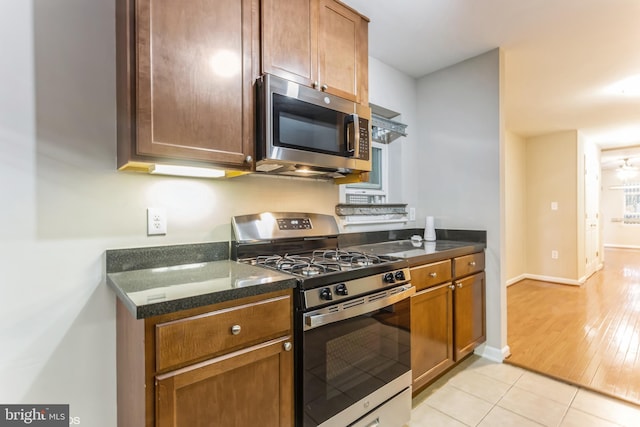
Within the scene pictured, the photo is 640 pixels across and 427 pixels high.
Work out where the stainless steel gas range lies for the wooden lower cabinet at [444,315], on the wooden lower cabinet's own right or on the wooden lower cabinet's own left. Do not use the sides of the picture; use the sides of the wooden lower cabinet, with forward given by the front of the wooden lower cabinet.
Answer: on the wooden lower cabinet's own right

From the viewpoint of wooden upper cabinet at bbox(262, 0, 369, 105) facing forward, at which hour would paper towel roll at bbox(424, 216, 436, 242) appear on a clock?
The paper towel roll is roughly at 9 o'clock from the wooden upper cabinet.

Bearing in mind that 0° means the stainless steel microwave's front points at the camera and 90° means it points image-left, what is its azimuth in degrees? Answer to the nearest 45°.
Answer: approximately 315°

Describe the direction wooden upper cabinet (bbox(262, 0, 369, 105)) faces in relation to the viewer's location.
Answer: facing the viewer and to the right of the viewer

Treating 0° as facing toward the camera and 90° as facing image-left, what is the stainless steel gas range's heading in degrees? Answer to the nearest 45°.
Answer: approximately 315°

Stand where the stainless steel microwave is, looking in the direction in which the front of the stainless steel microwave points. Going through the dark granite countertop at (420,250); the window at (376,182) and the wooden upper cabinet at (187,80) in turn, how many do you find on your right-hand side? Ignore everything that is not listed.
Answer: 1

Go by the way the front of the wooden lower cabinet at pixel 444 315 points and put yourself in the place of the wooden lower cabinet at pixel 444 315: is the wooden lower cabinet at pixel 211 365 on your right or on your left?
on your right

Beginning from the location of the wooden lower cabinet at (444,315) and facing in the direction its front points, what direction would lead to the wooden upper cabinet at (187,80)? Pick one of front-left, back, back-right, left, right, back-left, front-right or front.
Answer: right
